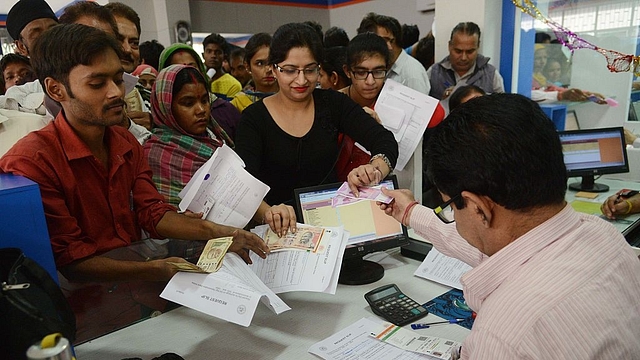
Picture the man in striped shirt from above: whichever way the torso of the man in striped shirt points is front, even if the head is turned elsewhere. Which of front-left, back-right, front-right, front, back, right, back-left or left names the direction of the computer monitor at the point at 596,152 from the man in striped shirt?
front-right

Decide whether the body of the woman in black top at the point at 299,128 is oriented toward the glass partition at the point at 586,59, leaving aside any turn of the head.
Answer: no

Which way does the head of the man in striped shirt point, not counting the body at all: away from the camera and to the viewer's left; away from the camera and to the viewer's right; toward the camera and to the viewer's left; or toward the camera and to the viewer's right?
away from the camera and to the viewer's left

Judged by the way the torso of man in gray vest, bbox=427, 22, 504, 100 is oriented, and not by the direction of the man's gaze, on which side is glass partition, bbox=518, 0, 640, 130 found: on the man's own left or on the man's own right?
on the man's own left

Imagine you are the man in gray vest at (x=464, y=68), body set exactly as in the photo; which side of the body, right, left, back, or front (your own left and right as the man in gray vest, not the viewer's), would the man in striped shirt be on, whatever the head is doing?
front

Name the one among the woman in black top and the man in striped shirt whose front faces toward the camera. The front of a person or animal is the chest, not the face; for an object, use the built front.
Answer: the woman in black top

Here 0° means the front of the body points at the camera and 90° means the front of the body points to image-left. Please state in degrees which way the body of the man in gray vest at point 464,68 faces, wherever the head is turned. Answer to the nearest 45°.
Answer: approximately 0°

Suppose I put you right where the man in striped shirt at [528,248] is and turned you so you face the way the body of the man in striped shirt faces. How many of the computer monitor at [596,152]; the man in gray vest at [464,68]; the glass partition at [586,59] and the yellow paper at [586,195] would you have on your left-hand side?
0

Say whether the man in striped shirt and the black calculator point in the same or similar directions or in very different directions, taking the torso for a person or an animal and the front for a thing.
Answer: very different directions

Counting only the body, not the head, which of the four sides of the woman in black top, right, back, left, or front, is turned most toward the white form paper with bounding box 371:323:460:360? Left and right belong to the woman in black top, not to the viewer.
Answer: front

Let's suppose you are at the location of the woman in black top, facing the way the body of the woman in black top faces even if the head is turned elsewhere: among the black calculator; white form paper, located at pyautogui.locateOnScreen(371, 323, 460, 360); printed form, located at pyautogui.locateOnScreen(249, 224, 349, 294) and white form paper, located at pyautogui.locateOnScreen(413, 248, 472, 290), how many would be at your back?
0

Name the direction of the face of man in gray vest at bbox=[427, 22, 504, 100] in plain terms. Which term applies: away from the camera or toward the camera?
toward the camera

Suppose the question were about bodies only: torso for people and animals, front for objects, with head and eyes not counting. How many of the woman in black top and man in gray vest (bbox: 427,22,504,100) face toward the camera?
2

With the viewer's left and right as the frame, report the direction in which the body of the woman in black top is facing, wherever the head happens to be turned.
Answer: facing the viewer

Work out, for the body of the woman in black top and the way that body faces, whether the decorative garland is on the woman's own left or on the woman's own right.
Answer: on the woman's own left

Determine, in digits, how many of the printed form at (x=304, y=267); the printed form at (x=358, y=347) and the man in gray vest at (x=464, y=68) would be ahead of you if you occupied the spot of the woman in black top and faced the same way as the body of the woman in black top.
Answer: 2

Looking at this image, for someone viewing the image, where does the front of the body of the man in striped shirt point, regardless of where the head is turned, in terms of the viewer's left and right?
facing away from the viewer and to the left of the viewer

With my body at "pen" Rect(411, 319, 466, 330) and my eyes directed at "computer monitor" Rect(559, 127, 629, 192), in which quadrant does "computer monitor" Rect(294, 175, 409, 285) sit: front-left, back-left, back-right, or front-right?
front-left

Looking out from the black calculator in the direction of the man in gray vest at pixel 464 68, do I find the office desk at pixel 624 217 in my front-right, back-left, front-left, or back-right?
front-right
